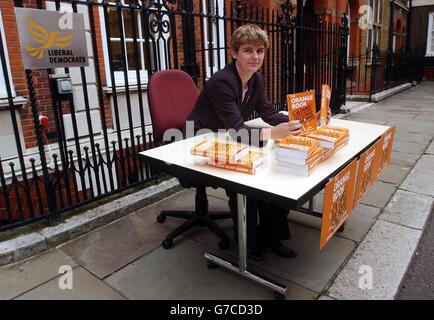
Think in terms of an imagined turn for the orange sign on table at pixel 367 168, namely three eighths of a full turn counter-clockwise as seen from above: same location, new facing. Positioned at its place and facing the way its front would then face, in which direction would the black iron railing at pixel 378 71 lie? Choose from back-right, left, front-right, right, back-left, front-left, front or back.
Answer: front

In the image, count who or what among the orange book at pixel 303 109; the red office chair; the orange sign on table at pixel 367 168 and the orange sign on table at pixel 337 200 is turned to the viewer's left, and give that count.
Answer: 0

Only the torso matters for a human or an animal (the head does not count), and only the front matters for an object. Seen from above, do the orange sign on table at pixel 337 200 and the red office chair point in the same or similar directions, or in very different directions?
same or similar directions

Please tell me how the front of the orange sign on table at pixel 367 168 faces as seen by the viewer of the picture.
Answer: facing the viewer and to the right of the viewer

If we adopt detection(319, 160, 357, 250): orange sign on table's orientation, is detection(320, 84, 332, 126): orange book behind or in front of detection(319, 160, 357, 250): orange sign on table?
behind

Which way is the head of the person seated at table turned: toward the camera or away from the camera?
toward the camera

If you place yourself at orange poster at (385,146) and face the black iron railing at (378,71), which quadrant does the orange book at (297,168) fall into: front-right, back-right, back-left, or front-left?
back-left

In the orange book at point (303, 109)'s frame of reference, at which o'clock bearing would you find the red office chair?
The red office chair is roughly at 4 o'clock from the orange book.

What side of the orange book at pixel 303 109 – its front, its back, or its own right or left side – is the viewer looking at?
front
